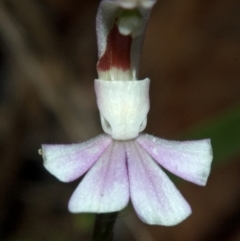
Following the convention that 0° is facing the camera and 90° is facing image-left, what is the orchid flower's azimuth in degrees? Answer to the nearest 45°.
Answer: approximately 0°
